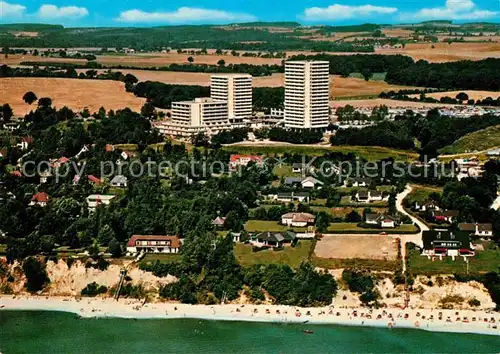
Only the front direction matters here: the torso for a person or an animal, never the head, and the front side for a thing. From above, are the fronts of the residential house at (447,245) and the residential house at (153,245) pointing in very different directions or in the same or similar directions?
same or similar directions

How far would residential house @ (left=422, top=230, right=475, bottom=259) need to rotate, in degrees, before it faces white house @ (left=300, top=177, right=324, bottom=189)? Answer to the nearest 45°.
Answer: approximately 135° to its right

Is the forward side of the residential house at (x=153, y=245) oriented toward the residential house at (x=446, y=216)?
no

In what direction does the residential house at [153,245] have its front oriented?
toward the camera

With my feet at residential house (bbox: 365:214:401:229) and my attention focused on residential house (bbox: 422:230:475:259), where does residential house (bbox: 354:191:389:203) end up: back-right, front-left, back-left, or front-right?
back-left

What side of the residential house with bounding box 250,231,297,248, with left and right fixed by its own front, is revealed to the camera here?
front

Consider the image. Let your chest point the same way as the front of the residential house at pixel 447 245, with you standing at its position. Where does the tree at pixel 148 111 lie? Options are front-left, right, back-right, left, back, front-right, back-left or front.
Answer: back-right

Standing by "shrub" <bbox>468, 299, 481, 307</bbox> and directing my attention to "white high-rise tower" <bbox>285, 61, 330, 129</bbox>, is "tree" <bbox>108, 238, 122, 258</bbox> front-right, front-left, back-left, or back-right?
front-left

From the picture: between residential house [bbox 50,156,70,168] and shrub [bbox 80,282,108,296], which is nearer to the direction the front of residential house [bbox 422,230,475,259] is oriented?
the shrub

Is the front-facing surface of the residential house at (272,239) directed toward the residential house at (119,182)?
no

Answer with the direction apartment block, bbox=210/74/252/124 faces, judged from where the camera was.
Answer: facing the viewer

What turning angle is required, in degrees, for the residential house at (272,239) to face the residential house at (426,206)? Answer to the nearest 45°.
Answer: approximately 135° to its left

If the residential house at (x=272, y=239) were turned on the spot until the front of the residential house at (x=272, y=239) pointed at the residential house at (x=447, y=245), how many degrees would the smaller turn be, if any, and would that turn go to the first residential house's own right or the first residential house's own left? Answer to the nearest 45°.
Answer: approximately 90° to the first residential house's own left

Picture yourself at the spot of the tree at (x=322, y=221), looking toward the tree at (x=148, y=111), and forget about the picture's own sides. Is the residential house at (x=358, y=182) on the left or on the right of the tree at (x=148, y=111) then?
right
